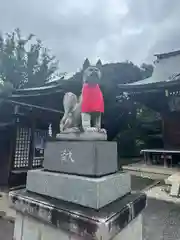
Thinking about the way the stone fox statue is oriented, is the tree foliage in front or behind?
behind

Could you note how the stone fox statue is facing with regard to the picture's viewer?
facing the viewer and to the right of the viewer
